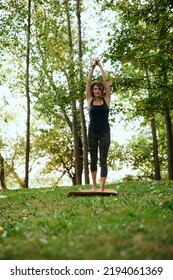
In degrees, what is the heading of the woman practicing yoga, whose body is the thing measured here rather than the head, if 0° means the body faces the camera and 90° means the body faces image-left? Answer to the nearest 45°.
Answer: approximately 0°

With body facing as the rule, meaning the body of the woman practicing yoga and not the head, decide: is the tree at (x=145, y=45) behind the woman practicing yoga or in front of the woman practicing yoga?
behind
